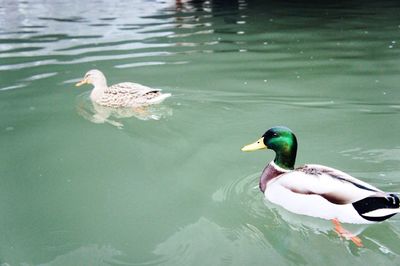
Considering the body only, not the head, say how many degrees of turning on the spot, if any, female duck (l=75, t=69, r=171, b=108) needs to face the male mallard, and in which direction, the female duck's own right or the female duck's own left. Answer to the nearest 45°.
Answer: approximately 135° to the female duck's own left

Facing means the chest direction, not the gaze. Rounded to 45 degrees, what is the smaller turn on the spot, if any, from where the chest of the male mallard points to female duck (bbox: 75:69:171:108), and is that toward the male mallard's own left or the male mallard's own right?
approximately 45° to the male mallard's own right

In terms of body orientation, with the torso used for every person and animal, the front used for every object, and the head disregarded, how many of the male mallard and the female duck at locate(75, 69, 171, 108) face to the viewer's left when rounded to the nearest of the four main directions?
2

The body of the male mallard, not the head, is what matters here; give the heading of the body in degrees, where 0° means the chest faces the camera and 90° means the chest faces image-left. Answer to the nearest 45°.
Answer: approximately 90°

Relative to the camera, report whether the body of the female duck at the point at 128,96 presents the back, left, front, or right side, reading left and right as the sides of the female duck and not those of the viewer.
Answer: left
